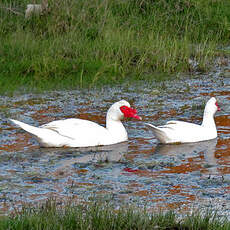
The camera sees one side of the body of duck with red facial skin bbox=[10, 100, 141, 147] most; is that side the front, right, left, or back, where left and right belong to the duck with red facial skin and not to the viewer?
right

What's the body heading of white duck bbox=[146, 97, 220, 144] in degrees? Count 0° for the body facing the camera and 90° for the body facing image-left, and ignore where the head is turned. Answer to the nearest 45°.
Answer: approximately 270°

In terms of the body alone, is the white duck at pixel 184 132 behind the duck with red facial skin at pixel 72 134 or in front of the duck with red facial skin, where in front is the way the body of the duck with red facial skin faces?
in front

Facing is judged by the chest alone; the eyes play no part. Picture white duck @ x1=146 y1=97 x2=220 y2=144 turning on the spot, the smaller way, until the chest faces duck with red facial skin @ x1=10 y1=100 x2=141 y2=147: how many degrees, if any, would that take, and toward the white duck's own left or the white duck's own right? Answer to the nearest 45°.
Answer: approximately 180°

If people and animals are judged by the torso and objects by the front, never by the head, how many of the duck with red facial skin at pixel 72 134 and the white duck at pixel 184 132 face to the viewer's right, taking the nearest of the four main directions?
2
